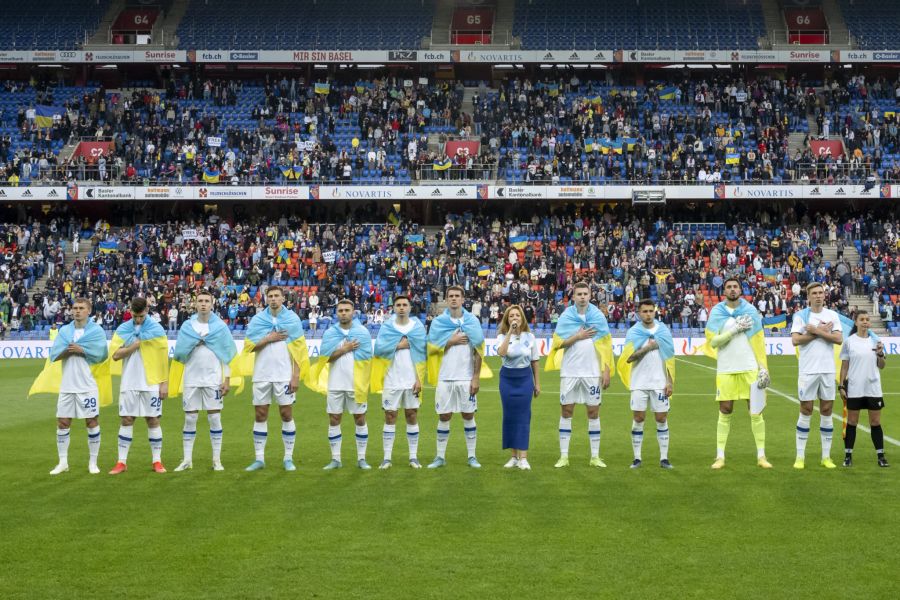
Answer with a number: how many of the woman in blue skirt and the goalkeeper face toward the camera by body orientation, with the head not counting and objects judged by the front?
2

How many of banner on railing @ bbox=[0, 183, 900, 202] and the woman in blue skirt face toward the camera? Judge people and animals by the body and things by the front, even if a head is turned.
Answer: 2

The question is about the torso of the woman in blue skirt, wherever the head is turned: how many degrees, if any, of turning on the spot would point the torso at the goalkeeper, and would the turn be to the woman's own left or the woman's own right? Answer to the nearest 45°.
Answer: approximately 90° to the woman's own left

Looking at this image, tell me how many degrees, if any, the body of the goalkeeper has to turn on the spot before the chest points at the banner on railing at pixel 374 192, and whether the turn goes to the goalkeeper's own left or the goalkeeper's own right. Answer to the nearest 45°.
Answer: approximately 135° to the goalkeeper's own right

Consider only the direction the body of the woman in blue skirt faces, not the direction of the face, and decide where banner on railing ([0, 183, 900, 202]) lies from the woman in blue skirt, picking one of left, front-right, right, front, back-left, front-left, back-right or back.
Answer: back

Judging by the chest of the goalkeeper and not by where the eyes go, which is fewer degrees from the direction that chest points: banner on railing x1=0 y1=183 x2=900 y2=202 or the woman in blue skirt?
the woman in blue skirt
